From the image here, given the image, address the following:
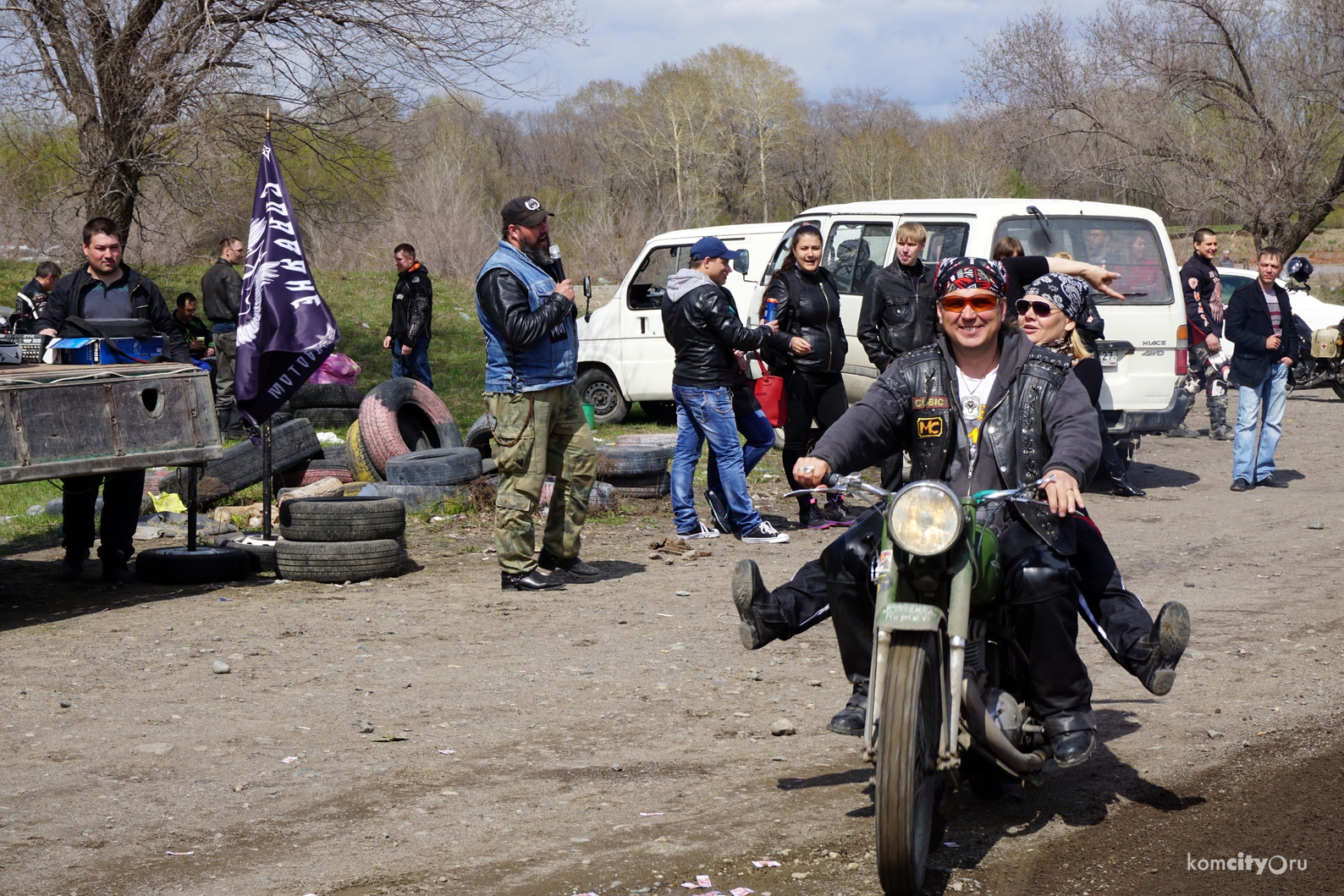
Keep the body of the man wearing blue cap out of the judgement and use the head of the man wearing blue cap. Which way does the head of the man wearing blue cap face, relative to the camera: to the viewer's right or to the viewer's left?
to the viewer's right

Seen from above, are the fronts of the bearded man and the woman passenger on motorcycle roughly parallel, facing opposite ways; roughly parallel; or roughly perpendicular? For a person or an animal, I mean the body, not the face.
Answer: roughly perpendicular

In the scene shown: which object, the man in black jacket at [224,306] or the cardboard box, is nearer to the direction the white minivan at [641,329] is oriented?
the man in black jacket

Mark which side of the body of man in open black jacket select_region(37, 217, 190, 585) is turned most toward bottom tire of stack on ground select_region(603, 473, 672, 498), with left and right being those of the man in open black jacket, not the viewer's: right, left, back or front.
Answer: left

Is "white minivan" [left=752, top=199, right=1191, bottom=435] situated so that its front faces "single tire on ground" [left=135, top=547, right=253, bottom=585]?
no

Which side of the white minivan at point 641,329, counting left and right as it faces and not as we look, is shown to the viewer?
left

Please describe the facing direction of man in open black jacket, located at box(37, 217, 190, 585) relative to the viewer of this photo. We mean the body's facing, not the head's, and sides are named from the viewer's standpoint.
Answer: facing the viewer

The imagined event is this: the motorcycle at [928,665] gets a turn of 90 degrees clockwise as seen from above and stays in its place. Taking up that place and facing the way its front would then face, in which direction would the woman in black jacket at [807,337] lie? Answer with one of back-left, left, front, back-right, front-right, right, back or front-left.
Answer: right

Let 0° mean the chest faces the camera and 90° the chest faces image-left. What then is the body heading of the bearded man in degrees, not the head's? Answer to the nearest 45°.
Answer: approximately 270°

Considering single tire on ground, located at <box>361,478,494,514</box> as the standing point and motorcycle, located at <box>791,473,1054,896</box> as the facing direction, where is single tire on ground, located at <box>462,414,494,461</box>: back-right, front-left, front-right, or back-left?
back-left

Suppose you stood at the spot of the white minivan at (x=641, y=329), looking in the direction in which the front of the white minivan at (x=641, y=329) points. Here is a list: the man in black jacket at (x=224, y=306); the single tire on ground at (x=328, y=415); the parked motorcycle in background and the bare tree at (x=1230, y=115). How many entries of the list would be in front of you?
2

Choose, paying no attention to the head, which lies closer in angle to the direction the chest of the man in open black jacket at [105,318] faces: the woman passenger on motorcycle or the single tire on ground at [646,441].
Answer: the woman passenger on motorcycle

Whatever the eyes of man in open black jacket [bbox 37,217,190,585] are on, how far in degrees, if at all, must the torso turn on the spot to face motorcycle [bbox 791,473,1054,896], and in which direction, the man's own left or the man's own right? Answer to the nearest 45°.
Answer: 0° — they already face it

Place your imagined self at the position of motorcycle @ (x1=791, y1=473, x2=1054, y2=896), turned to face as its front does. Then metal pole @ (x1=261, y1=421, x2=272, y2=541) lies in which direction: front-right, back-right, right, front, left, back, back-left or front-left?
back-right

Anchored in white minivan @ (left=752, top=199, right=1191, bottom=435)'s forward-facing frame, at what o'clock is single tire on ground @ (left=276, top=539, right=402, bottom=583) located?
The single tire on ground is roughly at 9 o'clock from the white minivan.

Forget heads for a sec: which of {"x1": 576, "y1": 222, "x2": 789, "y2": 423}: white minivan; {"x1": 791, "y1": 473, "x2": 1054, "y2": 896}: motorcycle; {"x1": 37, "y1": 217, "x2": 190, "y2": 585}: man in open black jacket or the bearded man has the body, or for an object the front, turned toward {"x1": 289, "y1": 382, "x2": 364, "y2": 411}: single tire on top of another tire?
the white minivan

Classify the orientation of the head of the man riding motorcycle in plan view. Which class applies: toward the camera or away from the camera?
toward the camera

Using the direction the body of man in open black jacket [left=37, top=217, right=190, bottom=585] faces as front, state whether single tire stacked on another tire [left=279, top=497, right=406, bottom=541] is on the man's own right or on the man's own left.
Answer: on the man's own left

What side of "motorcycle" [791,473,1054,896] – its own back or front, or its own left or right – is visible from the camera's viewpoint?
front
